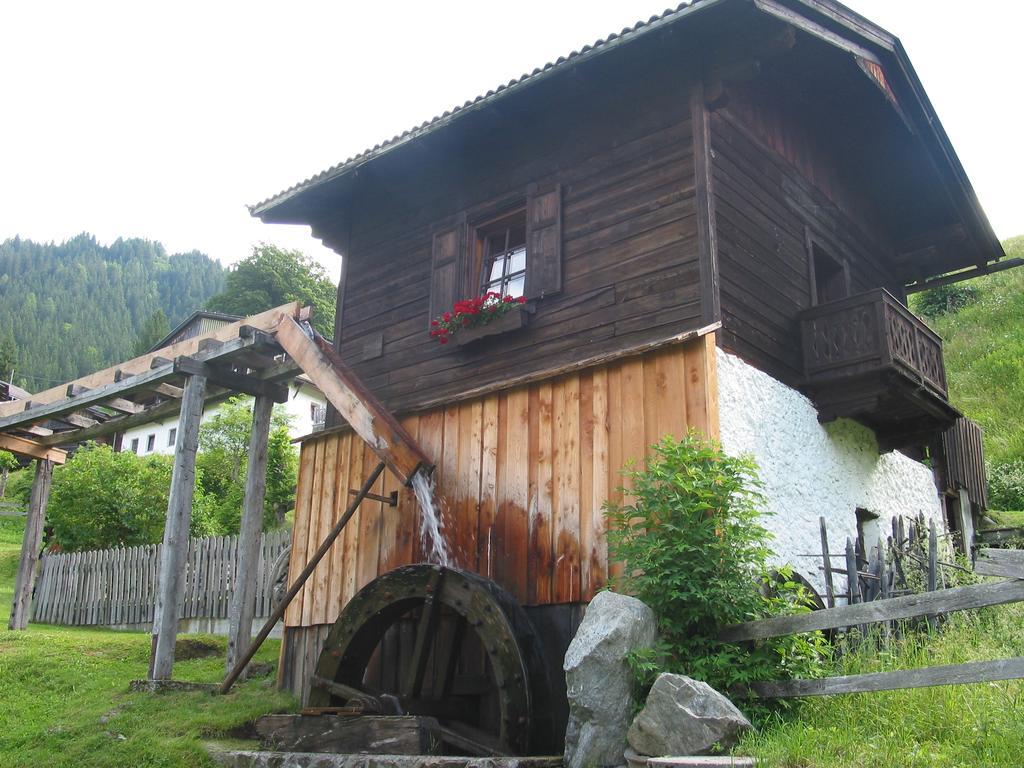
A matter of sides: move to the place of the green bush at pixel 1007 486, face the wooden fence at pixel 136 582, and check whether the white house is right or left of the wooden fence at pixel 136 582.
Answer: right

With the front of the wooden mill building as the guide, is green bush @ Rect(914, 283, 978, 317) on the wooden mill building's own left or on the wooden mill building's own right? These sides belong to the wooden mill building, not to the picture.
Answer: on the wooden mill building's own left

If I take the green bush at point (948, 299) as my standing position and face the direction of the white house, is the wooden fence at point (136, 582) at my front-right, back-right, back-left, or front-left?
front-left

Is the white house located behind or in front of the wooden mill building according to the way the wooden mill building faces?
behind
